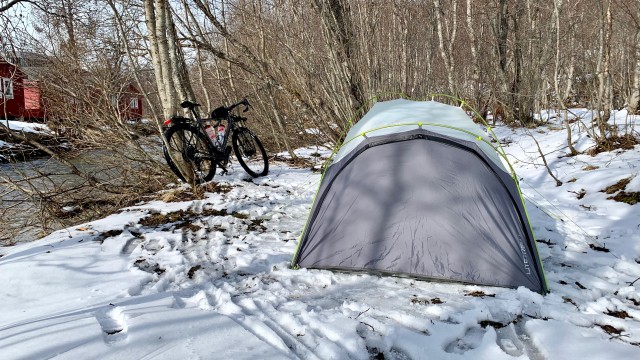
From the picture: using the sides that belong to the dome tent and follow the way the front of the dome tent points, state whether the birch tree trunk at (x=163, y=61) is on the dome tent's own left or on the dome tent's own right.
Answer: on the dome tent's own right

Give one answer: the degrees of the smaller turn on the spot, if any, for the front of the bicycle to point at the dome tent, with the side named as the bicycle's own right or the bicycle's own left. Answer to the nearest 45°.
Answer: approximately 90° to the bicycle's own right

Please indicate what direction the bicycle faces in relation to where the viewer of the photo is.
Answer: facing away from the viewer and to the right of the viewer

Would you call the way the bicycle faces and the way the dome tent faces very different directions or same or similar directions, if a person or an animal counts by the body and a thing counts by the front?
very different directions

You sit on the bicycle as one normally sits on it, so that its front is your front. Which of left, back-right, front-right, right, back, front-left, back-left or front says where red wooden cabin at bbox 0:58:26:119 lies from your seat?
left

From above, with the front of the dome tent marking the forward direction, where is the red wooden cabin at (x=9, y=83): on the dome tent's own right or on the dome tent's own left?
on the dome tent's own right

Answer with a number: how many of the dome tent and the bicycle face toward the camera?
1
